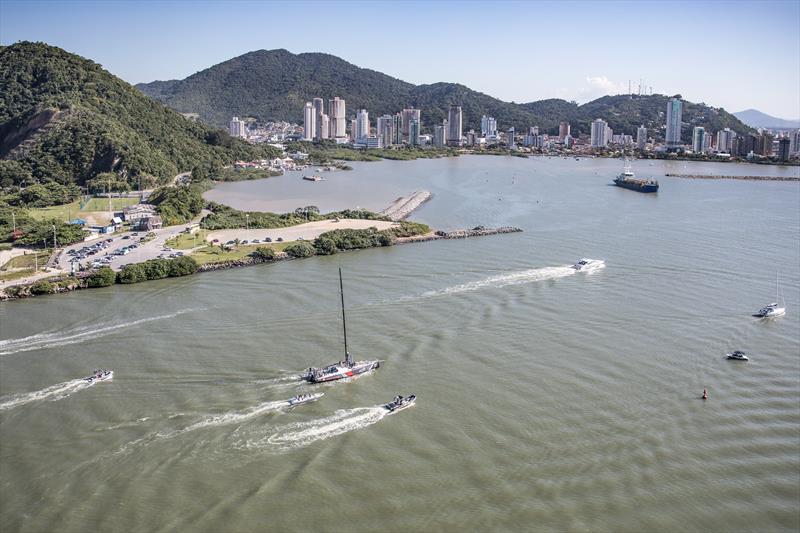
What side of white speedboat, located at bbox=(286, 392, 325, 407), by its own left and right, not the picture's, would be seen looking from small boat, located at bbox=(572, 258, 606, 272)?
front

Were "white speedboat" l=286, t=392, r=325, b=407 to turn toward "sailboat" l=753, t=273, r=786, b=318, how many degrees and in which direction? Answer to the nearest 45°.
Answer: approximately 45° to its right

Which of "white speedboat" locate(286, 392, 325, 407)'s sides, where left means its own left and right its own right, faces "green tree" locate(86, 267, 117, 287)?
left

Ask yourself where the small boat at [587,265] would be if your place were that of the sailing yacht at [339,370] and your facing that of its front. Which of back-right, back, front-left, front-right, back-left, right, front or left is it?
front

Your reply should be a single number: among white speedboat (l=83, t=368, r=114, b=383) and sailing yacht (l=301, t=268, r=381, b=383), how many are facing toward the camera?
0

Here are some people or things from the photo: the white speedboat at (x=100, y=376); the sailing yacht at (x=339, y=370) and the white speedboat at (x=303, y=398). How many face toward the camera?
0

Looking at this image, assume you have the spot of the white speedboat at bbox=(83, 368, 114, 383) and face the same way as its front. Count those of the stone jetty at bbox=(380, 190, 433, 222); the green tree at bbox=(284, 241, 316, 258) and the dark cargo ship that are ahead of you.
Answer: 3

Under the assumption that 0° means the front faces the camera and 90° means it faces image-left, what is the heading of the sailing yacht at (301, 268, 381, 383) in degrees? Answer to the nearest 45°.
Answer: approximately 225°

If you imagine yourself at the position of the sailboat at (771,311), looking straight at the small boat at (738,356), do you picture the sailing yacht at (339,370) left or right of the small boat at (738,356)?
right

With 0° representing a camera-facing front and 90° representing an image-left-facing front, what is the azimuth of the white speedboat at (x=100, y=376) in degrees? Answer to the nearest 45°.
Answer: approximately 225°

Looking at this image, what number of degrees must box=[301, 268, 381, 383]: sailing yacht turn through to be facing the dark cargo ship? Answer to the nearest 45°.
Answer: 0° — it already faces it

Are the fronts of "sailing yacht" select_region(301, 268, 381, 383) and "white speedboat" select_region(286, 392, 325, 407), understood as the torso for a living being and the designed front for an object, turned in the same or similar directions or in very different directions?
same or similar directions

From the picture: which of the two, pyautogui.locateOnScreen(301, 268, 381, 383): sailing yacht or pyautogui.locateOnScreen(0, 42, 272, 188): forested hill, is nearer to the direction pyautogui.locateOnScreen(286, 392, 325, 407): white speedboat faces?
the sailing yacht

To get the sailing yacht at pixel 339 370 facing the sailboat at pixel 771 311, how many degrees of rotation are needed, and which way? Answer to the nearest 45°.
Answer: approximately 45° to its right

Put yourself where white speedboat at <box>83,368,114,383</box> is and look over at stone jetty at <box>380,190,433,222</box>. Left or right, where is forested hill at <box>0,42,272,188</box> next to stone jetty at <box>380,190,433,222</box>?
left

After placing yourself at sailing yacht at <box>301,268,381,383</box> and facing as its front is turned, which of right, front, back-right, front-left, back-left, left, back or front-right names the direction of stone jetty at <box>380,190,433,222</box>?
front-left
